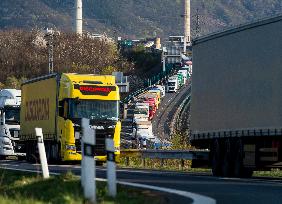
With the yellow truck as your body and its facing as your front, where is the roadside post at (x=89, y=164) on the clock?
The roadside post is roughly at 12 o'clock from the yellow truck.

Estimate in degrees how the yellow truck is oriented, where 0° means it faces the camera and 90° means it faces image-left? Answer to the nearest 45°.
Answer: approximately 0°

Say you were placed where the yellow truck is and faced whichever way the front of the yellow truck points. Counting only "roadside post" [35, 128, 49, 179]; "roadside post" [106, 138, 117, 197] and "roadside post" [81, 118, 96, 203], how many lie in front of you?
3

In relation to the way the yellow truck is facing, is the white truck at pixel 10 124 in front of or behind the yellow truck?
behind

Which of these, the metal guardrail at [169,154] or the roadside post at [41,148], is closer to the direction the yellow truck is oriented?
the roadside post
